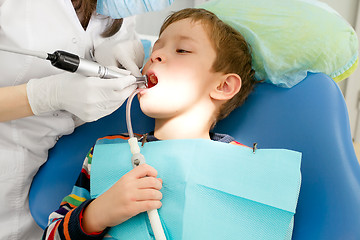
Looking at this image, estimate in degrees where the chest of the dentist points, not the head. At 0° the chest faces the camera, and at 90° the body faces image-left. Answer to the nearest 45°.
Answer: approximately 315°
